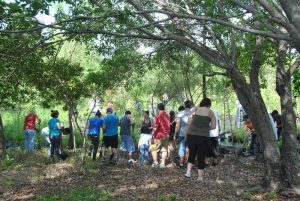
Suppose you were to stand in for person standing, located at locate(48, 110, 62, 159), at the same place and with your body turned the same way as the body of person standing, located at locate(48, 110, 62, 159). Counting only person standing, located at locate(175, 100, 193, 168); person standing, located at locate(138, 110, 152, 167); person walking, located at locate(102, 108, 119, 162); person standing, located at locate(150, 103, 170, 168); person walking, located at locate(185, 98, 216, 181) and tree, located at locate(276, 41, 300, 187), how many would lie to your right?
6

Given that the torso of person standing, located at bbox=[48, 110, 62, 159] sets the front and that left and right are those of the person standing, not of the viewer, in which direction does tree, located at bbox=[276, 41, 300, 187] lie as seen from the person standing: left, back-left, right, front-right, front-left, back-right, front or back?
right

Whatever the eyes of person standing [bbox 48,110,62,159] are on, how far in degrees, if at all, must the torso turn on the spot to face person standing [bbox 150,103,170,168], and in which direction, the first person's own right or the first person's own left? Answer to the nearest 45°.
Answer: approximately 90° to the first person's own right

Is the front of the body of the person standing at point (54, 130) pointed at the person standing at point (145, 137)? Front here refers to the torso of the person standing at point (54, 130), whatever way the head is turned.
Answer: no

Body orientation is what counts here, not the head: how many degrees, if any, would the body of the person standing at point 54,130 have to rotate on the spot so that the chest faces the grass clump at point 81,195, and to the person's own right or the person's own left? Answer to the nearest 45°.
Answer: approximately 135° to the person's own right

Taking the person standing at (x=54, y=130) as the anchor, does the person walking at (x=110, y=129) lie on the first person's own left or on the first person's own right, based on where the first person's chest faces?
on the first person's own right

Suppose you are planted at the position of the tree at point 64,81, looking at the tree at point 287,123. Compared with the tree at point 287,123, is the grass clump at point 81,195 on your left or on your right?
right

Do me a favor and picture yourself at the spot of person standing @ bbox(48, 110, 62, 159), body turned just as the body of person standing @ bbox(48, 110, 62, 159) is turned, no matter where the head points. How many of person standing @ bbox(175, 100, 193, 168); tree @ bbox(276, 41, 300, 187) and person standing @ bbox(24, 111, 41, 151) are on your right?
2

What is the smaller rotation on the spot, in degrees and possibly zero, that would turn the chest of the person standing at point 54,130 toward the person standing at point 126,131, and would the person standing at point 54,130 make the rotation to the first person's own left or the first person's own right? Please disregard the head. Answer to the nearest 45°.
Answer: approximately 90° to the first person's own right

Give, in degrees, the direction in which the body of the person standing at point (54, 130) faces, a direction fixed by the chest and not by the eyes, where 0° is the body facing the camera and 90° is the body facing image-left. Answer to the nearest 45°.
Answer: approximately 225°
